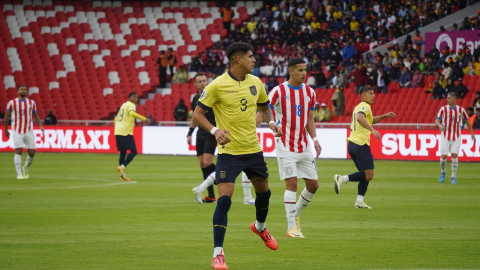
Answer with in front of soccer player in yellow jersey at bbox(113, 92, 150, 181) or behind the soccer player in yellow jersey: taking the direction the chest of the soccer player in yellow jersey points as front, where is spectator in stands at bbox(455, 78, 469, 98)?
in front

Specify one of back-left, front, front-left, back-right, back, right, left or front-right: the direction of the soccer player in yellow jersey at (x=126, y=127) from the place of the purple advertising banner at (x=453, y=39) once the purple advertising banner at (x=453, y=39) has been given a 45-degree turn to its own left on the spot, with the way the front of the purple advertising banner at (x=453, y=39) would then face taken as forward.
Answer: right

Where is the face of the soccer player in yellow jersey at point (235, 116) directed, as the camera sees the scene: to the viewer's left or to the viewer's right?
to the viewer's right

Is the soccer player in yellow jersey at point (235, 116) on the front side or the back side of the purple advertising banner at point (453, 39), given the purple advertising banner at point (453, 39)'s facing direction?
on the front side

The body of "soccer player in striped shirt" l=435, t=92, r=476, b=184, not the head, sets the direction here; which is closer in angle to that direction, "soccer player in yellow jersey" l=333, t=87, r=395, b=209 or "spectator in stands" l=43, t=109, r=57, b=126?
the soccer player in yellow jersey

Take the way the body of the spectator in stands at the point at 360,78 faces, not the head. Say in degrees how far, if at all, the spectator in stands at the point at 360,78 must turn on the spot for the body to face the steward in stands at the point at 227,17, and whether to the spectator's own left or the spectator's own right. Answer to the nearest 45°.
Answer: approximately 90° to the spectator's own right

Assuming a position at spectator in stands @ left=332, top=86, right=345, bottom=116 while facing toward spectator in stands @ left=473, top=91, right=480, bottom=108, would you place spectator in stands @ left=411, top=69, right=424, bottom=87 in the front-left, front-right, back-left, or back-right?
front-left

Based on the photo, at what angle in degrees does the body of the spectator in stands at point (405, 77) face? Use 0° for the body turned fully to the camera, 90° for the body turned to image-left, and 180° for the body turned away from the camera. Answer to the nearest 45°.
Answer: approximately 45°

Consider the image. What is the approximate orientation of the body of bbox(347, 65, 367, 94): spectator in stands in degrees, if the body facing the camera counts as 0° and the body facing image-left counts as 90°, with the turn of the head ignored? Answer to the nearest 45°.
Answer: approximately 45°

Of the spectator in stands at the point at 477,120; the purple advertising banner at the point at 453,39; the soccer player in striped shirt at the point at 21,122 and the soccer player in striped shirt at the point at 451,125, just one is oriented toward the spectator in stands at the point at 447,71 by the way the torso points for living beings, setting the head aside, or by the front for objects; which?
the purple advertising banner

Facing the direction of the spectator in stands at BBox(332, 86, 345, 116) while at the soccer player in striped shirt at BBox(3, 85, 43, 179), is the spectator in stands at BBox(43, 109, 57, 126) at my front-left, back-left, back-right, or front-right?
front-left

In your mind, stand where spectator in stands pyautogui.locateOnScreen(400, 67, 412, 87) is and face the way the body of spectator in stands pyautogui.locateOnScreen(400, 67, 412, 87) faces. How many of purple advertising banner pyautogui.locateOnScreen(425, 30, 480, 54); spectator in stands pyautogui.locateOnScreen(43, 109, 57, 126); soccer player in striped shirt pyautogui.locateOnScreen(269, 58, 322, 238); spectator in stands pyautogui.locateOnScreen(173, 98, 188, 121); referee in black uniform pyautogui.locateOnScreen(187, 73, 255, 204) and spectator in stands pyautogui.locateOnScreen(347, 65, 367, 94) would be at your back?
1

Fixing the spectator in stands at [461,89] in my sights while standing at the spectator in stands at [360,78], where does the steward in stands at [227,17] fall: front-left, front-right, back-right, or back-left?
back-left

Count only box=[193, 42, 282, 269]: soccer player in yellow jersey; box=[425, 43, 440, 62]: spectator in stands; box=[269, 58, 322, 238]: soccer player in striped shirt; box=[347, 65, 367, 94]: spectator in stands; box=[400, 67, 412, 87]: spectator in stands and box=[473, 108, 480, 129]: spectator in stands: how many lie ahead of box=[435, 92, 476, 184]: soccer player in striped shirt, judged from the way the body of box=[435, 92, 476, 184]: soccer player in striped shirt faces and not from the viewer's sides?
2

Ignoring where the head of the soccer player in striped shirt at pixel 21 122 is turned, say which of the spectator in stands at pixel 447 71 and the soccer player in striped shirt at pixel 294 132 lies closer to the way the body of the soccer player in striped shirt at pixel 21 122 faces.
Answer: the soccer player in striped shirt

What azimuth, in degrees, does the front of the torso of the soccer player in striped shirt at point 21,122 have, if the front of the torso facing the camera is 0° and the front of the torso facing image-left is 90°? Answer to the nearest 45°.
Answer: approximately 0°
